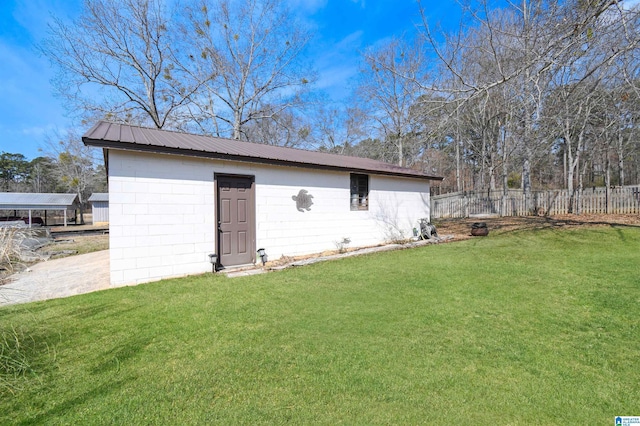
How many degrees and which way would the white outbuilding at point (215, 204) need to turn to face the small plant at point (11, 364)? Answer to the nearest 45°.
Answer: approximately 45° to its right

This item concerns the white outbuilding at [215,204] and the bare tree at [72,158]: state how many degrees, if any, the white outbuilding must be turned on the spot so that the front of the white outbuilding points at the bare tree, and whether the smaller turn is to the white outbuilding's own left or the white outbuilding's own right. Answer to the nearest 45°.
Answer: approximately 180°

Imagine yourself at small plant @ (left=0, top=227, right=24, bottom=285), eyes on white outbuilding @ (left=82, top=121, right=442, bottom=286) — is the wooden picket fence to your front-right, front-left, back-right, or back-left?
front-left

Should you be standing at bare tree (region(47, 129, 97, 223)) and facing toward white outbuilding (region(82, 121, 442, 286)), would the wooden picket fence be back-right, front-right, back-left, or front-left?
front-left

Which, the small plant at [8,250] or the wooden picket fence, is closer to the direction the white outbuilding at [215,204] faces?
the wooden picket fence

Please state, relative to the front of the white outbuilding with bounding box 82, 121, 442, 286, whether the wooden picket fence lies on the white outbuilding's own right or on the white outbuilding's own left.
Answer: on the white outbuilding's own left
